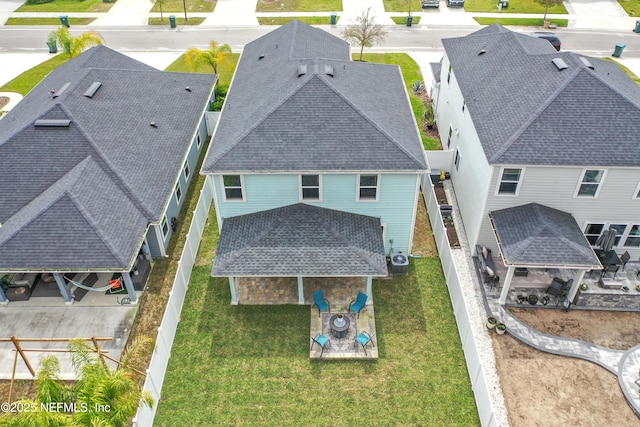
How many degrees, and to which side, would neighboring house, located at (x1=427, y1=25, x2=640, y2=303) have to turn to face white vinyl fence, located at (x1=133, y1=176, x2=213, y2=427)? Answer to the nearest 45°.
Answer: approximately 135° to its left

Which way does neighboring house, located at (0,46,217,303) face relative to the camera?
away from the camera

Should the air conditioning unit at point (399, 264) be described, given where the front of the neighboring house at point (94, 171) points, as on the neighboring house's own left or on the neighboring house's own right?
on the neighboring house's own right

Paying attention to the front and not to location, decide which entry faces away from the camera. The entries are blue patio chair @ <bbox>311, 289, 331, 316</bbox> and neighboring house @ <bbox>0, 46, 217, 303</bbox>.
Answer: the neighboring house

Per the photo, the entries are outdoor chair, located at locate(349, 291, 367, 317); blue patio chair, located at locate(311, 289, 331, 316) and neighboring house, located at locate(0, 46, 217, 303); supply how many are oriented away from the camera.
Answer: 1

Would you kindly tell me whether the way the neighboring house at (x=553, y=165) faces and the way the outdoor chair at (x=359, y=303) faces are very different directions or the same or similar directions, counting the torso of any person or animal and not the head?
very different directions

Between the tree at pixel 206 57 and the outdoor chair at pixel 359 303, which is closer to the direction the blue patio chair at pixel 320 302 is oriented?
the outdoor chair

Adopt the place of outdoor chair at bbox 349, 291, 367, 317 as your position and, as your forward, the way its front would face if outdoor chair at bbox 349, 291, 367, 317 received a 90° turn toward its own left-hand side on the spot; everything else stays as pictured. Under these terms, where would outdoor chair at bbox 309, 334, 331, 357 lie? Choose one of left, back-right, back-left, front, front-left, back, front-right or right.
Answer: right

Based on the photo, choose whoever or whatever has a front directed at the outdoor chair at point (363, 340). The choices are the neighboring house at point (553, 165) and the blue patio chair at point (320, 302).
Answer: the blue patio chair

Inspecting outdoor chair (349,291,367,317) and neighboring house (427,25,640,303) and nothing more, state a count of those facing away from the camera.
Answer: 1

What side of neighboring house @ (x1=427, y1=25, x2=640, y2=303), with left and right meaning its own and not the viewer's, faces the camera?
back

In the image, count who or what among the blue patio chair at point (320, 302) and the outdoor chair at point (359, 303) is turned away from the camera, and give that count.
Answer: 0

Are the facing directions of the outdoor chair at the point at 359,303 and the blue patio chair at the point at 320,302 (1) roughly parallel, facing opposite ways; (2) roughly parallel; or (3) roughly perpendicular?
roughly perpendicular

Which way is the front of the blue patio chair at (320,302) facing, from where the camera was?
facing the viewer and to the right of the viewer

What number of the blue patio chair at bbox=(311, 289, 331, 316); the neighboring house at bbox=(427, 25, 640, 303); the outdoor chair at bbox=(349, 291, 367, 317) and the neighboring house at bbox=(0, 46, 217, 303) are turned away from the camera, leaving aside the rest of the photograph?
2

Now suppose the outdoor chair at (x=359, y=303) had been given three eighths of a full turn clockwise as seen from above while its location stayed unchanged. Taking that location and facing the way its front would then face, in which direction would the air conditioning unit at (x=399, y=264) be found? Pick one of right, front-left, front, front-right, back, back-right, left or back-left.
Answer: front-right

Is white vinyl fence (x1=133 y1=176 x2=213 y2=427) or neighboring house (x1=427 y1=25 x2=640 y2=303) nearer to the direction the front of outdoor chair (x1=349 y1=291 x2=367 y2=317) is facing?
the white vinyl fence

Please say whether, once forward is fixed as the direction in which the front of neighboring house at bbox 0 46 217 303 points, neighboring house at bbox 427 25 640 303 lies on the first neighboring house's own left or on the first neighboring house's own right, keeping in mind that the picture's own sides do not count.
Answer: on the first neighboring house's own right

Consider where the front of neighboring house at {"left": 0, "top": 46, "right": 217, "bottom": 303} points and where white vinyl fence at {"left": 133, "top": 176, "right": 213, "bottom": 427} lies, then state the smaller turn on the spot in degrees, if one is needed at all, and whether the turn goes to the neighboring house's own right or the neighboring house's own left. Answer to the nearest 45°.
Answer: approximately 180°

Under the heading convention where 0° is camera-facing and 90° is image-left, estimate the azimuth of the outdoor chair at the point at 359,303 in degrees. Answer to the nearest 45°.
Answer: approximately 45°

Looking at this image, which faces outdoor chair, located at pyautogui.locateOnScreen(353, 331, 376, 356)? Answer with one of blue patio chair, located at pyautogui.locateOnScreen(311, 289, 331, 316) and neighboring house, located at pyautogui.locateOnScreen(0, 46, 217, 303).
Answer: the blue patio chair

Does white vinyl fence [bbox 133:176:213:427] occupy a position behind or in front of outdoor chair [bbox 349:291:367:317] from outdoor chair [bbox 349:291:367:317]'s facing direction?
in front
